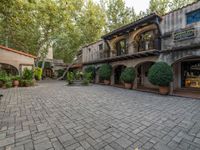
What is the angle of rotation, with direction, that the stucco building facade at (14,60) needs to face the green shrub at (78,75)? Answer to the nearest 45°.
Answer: approximately 45° to its left

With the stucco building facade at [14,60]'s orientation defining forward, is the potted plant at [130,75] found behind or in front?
in front

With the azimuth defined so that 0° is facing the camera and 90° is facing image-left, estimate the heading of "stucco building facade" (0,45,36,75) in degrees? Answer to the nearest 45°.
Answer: approximately 315°

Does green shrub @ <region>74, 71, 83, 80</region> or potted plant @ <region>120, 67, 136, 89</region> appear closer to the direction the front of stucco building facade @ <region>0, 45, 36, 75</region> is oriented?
the potted plant

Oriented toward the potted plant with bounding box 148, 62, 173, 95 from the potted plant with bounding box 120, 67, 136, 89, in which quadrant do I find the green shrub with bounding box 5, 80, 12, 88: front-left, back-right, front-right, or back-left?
back-right
